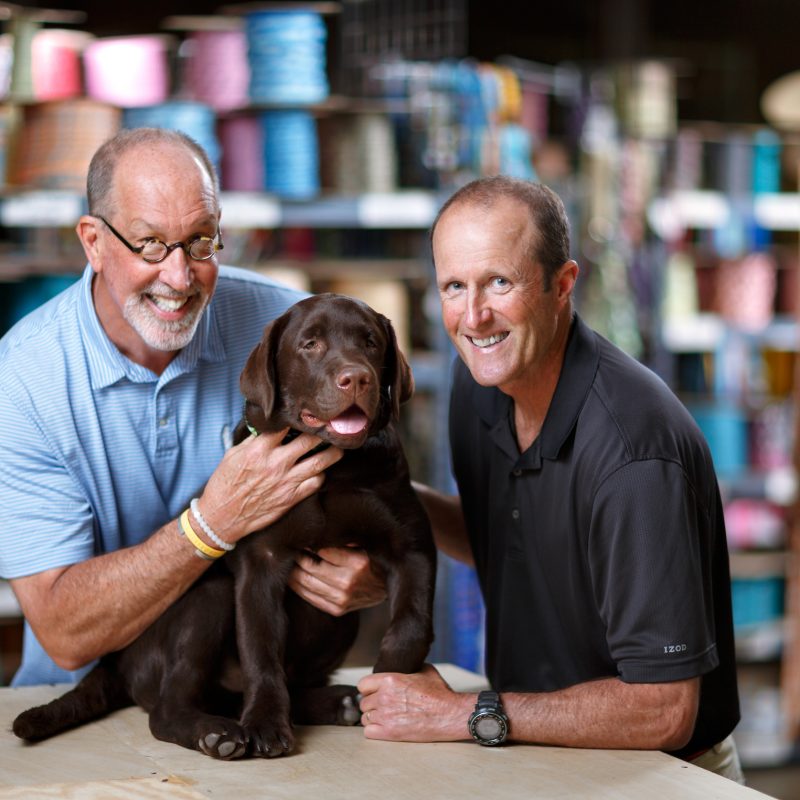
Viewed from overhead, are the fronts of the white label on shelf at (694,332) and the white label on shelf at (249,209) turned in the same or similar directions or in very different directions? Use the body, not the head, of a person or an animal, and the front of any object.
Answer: same or similar directions

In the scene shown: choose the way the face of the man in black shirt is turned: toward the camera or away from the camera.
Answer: toward the camera

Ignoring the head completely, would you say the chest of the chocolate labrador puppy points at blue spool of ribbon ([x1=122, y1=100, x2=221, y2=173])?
no

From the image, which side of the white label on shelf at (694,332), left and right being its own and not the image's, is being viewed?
front

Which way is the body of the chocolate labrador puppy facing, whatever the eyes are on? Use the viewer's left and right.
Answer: facing the viewer and to the right of the viewer

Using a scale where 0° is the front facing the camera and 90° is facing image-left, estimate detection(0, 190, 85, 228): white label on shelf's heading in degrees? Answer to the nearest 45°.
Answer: approximately 0°

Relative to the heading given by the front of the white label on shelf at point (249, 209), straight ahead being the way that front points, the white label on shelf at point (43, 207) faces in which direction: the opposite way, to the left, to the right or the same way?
the same way

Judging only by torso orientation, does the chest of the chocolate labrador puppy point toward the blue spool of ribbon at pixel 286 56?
no

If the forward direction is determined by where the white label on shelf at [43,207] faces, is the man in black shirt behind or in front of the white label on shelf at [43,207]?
in front

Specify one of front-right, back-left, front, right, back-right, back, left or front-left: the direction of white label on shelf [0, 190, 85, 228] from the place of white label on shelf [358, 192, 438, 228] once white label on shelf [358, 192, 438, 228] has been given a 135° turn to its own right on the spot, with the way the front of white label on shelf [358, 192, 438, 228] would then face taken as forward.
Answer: front-left

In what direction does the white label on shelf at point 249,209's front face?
toward the camera

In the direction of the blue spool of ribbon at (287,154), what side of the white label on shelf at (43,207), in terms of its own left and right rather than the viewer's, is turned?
left

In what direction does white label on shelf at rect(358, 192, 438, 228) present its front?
toward the camera

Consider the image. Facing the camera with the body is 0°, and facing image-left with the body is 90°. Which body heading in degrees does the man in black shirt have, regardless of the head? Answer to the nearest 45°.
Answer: approximately 45°

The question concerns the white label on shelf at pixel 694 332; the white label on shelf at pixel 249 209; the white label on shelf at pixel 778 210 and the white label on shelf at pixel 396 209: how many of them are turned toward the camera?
4
